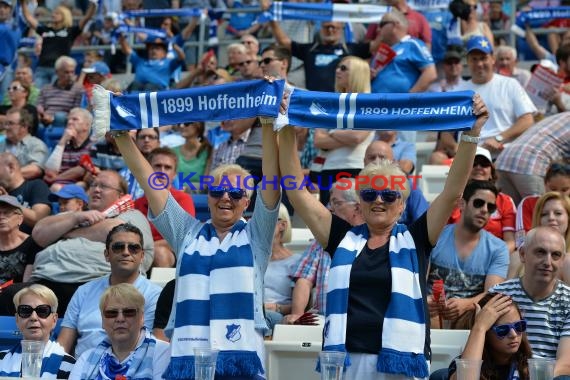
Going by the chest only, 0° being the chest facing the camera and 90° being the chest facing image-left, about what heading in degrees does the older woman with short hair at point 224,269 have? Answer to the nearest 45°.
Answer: approximately 0°

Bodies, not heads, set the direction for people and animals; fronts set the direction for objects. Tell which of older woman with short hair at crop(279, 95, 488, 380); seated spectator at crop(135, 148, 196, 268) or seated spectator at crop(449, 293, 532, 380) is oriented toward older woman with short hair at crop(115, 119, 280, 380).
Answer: seated spectator at crop(135, 148, 196, 268)

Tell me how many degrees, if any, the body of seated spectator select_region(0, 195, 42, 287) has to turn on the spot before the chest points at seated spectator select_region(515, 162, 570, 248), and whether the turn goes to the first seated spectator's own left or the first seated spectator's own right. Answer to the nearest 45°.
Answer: approximately 135° to the first seated spectator's own left

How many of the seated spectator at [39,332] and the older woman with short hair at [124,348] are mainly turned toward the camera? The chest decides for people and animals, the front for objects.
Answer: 2

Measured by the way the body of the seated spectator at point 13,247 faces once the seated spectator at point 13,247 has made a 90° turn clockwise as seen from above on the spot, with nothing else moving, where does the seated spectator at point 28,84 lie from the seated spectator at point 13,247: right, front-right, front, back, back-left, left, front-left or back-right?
front-right

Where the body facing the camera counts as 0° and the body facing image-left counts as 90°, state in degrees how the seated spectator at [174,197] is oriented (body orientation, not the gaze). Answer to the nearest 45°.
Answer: approximately 0°

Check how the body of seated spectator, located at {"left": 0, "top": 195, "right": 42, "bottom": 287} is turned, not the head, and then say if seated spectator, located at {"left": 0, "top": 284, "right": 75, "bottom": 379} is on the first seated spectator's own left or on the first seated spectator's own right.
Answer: on the first seated spectator's own left

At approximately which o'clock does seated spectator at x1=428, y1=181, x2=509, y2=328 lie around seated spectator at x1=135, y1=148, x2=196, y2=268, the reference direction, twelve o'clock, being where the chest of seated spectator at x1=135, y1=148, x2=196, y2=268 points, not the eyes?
seated spectator at x1=428, y1=181, x2=509, y2=328 is roughly at 10 o'clock from seated spectator at x1=135, y1=148, x2=196, y2=268.

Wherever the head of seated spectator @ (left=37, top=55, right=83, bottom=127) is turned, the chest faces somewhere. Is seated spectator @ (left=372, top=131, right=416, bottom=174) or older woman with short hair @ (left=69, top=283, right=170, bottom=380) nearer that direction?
the older woman with short hair

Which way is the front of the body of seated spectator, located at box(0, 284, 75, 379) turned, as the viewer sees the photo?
toward the camera

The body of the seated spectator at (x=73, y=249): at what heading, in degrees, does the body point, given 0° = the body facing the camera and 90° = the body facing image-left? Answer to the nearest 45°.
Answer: approximately 45°

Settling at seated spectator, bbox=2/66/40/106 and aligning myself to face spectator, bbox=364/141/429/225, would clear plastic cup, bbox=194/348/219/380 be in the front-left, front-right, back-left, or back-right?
front-right

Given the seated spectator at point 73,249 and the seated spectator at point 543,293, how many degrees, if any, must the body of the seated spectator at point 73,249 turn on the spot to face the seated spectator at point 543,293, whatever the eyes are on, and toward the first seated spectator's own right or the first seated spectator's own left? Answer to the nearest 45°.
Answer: approximately 90° to the first seated spectator's own left
